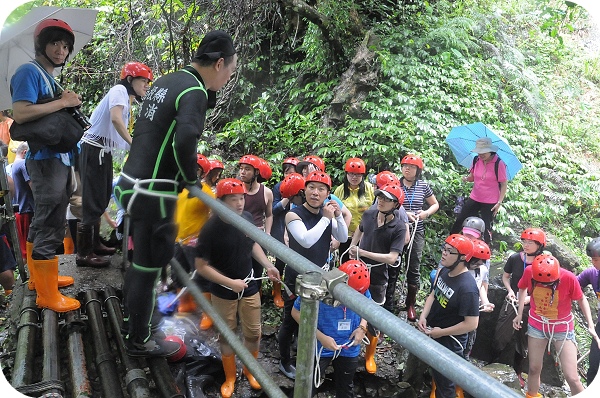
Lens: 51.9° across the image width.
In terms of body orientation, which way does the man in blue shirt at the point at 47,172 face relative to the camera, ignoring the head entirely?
to the viewer's right

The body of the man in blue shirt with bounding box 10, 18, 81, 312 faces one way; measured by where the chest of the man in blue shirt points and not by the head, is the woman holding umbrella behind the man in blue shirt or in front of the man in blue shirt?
in front

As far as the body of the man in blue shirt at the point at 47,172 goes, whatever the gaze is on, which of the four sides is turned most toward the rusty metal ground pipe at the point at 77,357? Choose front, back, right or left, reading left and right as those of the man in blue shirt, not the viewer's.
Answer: right

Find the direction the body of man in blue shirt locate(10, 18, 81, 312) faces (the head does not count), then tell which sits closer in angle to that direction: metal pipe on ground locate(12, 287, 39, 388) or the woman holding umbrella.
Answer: the woman holding umbrella

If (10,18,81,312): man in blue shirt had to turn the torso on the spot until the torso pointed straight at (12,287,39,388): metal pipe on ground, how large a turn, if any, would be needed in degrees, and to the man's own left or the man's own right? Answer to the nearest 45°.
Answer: approximately 90° to the man's own right
